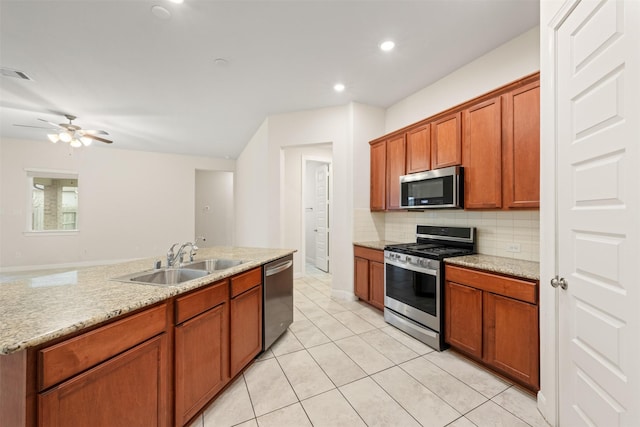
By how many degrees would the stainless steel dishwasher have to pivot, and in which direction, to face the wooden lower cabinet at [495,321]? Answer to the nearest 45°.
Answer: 0° — it already faces it

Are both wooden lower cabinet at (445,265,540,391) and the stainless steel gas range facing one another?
no

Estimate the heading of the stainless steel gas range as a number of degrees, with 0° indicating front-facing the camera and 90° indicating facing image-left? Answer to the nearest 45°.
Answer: approximately 45°

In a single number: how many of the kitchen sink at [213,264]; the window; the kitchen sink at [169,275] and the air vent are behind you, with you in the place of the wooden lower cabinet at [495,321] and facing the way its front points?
0

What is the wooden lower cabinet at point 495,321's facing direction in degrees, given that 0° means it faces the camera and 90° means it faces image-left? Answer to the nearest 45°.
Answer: approximately 45°

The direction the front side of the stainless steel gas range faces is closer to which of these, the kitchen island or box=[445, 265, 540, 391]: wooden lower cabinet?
the kitchen island

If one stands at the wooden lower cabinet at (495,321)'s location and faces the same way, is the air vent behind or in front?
in front

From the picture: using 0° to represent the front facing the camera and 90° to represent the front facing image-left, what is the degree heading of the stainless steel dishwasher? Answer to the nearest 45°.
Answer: approximately 315°

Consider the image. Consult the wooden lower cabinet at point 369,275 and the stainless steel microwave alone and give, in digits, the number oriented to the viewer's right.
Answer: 0

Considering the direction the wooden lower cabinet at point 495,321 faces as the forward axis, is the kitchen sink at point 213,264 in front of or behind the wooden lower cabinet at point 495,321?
in front

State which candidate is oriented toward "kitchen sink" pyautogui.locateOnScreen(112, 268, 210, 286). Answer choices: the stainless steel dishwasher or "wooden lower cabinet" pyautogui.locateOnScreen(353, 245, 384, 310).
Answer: the wooden lower cabinet

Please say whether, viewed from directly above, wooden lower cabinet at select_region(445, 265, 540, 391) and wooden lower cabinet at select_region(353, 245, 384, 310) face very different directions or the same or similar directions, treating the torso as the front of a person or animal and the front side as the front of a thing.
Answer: same or similar directions

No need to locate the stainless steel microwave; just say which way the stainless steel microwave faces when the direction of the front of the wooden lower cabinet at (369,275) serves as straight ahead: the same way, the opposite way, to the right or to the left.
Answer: the same way

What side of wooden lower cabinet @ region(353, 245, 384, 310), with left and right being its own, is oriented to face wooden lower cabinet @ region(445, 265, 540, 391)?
left

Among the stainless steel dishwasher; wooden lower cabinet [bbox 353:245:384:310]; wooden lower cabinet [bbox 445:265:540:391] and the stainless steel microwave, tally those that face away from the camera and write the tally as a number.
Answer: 0

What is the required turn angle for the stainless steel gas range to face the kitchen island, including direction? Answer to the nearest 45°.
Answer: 0° — it already faces it

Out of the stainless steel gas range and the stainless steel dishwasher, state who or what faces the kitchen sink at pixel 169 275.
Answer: the stainless steel gas range

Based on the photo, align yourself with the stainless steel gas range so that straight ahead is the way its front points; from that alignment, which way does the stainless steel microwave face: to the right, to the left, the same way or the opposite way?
the same way

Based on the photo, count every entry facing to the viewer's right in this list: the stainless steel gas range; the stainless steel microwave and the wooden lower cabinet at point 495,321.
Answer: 0

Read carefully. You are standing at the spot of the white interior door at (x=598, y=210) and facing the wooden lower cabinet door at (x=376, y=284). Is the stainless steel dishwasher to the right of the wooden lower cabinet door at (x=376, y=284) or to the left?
left

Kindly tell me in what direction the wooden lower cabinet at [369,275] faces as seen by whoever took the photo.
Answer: facing the viewer and to the left of the viewer
